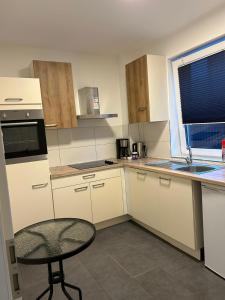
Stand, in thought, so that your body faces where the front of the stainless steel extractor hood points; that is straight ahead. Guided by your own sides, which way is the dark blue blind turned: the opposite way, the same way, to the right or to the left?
to the right

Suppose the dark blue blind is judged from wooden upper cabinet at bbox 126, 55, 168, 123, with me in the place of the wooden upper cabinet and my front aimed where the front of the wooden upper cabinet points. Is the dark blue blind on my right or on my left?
on my left

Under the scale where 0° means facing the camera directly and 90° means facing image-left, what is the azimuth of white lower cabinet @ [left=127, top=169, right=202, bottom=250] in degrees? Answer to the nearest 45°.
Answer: approximately 45°

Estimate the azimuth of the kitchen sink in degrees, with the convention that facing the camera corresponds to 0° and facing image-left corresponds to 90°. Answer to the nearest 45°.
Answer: approximately 45°

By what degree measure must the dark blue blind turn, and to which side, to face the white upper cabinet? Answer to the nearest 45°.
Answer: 0° — it already faces it

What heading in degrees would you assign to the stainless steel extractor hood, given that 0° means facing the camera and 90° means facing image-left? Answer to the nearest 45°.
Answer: approximately 315°

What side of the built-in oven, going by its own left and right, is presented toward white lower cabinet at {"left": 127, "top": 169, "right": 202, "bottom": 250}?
left

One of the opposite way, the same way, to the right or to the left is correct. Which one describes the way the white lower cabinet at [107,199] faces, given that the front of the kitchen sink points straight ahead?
to the left

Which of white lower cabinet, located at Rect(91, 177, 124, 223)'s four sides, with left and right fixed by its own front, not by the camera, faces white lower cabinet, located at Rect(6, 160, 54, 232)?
right

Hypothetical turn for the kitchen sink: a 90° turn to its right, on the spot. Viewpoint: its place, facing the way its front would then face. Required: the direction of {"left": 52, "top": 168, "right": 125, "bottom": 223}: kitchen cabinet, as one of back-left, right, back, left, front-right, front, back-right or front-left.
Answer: front-left

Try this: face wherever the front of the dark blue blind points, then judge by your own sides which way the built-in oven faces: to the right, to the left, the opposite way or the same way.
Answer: to the left

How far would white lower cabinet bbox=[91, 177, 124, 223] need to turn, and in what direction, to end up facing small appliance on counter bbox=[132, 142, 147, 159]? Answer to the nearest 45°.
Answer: approximately 90° to its left

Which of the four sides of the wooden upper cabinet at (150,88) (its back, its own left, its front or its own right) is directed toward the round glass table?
front

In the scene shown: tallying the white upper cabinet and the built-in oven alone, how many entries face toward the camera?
2

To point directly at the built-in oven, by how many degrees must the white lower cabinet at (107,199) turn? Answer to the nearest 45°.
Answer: approximately 90° to its right
